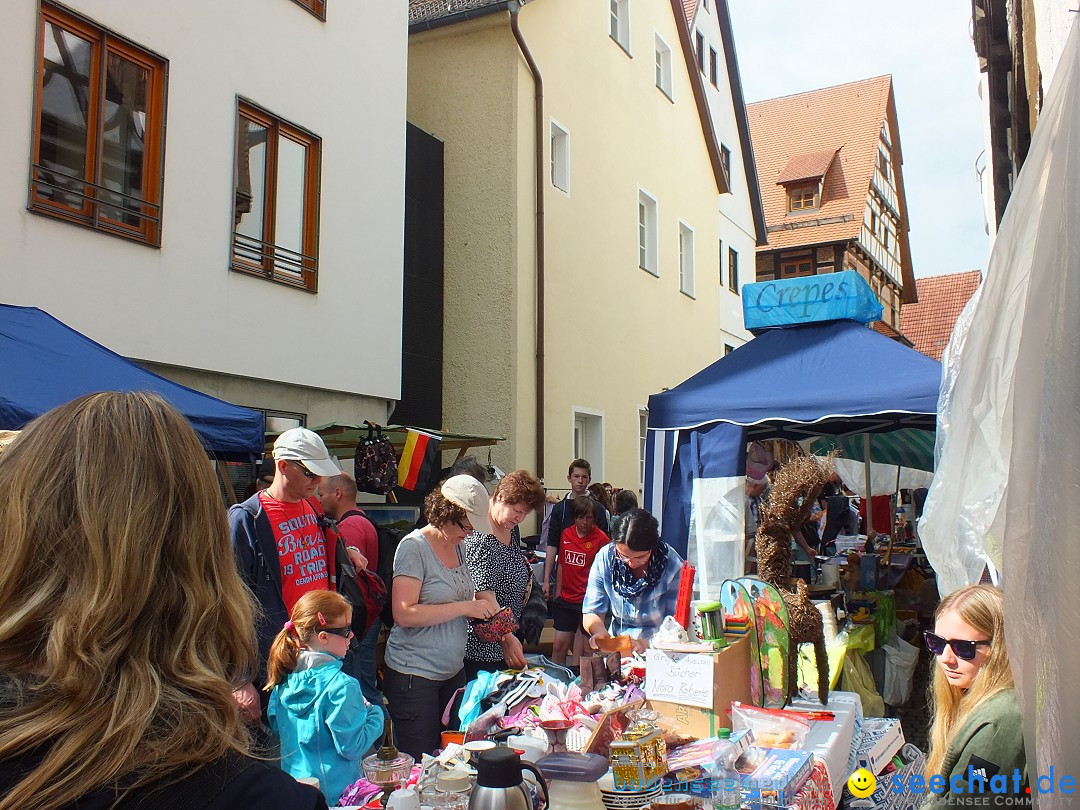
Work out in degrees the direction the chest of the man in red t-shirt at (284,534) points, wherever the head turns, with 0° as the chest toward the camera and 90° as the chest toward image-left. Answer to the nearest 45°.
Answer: approximately 315°

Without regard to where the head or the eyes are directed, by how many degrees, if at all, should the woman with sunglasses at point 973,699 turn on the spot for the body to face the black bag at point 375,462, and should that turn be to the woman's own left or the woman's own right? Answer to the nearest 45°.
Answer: approximately 90° to the woman's own right

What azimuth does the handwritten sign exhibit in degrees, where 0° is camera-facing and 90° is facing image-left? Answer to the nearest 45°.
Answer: approximately 0°

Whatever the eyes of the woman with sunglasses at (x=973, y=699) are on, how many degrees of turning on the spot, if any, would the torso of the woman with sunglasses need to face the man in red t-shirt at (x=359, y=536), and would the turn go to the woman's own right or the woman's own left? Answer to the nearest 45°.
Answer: approximately 90° to the woman's own right

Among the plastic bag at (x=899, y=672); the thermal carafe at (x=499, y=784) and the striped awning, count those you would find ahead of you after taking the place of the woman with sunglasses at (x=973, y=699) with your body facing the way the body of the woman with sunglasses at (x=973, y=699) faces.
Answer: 1

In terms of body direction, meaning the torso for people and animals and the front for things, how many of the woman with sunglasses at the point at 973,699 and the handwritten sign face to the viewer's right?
0

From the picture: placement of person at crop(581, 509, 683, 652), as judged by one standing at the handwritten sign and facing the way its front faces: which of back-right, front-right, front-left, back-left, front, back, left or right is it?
back

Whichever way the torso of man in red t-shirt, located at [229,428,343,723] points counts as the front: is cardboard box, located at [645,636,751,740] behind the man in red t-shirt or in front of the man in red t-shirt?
in front
